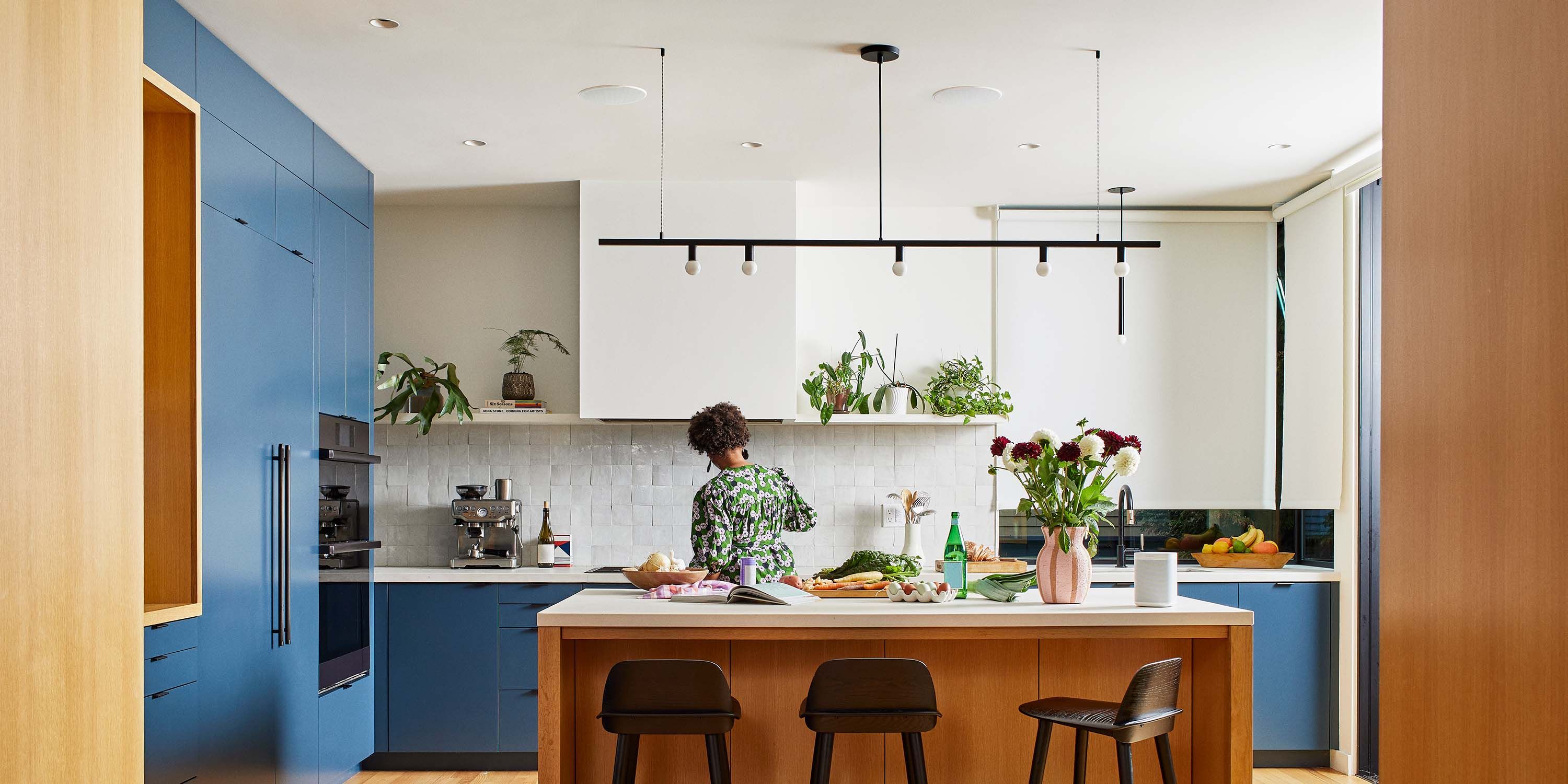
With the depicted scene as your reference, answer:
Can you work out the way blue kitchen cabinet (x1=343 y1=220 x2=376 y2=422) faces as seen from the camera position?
facing to the right of the viewer

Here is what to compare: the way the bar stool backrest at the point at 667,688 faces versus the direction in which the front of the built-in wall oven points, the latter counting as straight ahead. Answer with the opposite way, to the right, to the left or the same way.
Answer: to the left

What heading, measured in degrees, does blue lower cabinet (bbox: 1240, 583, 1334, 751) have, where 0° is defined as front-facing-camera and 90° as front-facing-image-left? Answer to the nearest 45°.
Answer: approximately 0°

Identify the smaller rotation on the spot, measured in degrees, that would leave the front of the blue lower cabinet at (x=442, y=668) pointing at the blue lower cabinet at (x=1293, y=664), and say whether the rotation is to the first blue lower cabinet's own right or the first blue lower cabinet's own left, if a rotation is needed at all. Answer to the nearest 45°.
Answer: approximately 90° to the first blue lower cabinet's own left

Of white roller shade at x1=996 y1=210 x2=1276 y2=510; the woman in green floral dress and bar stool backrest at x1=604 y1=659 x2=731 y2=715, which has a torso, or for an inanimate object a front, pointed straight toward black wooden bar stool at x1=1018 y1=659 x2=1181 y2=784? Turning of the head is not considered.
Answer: the white roller shade

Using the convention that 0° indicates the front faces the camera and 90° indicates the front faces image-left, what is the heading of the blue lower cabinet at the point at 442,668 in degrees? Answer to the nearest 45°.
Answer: approximately 0°

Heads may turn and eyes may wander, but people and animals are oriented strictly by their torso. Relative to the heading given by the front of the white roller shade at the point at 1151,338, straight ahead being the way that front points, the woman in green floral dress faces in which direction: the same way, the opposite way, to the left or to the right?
the opposite way

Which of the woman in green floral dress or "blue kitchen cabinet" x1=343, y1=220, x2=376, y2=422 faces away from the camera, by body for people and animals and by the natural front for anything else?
the woman in green floral dress

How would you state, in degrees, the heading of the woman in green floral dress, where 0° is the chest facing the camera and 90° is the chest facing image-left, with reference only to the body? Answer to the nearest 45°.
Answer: approximately 180°
